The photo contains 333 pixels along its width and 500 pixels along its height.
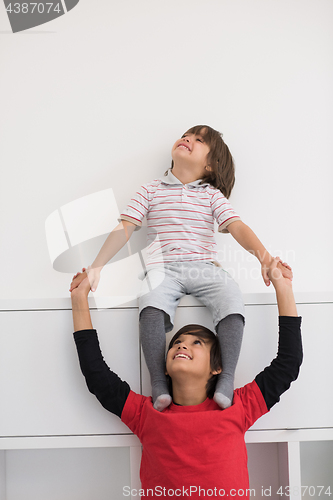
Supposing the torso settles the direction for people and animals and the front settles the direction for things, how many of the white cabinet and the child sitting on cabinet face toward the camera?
2

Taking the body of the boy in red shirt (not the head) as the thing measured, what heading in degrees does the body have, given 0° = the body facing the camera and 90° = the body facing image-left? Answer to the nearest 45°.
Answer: approximately 0°

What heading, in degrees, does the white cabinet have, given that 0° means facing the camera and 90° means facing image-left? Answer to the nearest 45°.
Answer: approximately 0°
